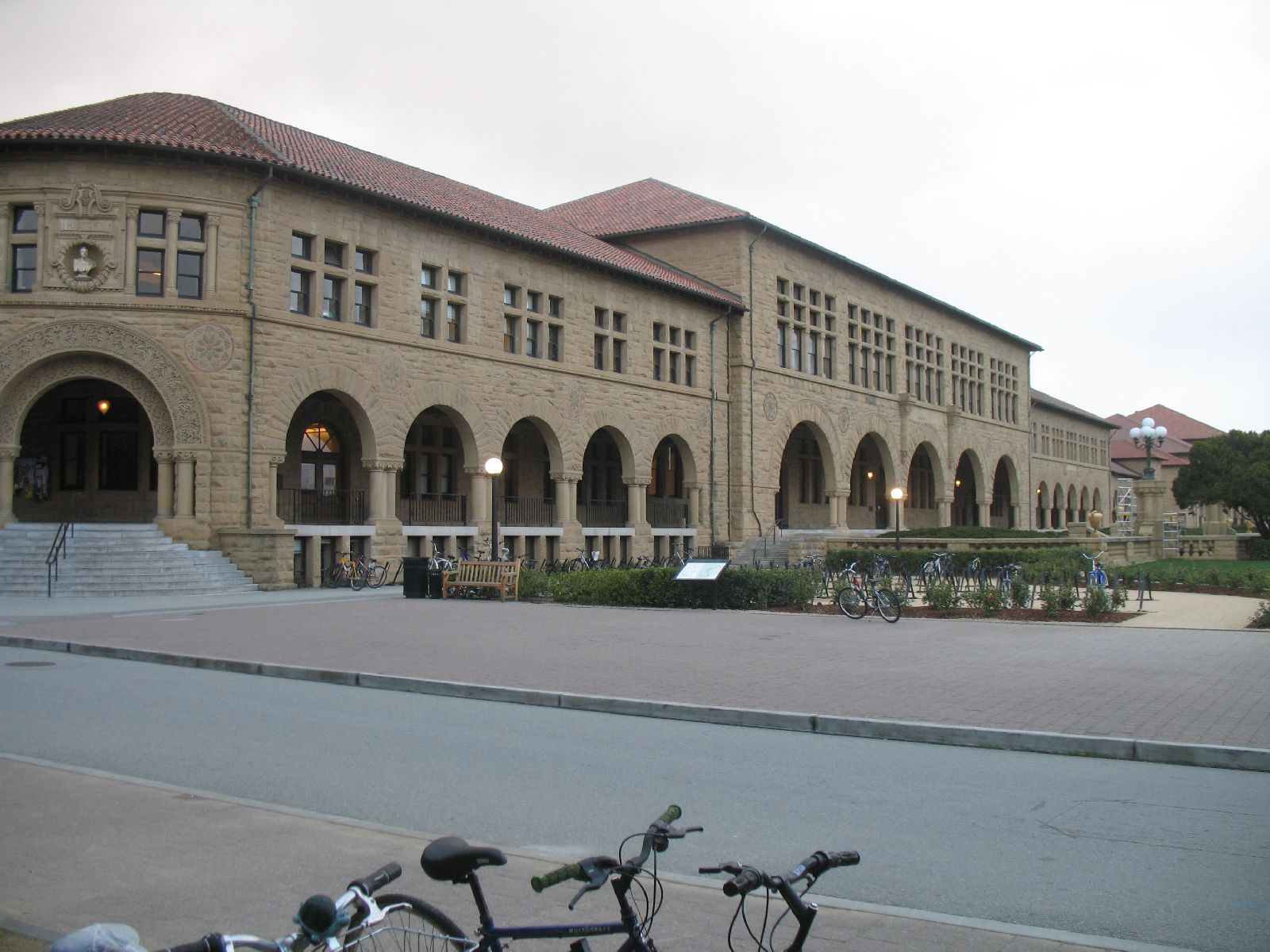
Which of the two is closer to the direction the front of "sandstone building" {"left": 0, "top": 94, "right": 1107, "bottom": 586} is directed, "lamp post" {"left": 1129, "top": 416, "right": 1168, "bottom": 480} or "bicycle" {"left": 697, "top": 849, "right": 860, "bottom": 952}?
the bicycle

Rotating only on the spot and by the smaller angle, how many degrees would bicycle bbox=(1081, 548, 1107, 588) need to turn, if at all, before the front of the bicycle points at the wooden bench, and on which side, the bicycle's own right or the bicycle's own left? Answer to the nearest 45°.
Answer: approximately 45° to the bicycle's own right

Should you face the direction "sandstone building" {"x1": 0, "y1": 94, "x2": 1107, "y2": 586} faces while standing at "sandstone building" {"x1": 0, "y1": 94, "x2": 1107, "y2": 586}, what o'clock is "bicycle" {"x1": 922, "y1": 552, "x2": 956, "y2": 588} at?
The bicycle is roughly at 11 o'clock from the sandstone building.

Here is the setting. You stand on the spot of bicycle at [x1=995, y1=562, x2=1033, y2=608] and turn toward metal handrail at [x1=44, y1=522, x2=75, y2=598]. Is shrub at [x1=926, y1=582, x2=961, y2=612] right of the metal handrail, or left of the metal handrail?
left

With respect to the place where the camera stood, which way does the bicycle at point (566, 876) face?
facing to the right of the viewer

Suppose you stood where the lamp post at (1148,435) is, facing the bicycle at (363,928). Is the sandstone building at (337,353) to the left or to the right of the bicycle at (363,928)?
right

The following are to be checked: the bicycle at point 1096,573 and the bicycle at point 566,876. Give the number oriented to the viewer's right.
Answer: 1

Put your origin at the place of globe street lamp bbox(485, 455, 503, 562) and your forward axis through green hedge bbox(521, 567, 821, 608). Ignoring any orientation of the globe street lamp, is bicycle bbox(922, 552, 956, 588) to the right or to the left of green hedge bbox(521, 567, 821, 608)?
left

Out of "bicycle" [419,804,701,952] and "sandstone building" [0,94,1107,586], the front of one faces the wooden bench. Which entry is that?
the sandstone building
